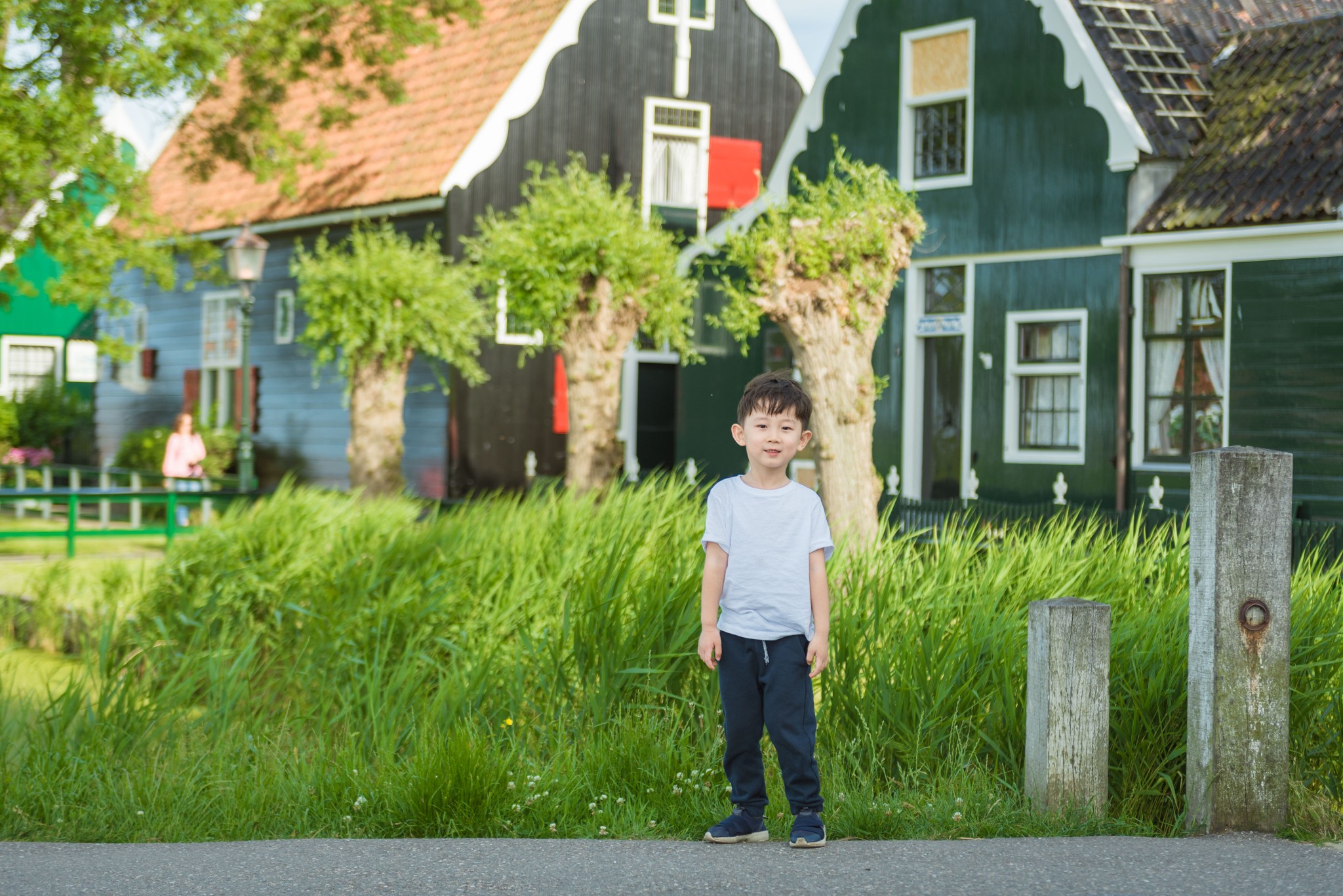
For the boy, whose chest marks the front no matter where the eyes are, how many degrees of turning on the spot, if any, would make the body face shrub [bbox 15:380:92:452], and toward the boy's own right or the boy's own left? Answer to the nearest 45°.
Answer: approximately 135° to the boy's own right

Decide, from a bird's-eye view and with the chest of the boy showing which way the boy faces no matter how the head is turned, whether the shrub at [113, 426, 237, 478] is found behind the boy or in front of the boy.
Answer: behind

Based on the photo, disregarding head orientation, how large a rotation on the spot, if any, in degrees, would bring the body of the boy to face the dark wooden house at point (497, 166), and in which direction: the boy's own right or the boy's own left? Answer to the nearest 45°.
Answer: approximately 180°

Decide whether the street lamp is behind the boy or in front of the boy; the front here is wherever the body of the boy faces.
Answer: behind

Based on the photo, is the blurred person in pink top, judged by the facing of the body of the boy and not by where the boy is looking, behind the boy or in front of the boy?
behind

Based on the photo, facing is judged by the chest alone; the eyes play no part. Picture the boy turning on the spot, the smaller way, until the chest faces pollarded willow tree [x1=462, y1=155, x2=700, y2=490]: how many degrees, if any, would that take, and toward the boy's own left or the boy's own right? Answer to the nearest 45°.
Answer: approximately 180°

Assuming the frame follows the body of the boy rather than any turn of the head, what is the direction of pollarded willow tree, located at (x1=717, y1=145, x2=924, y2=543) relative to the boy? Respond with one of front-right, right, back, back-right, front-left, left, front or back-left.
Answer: back

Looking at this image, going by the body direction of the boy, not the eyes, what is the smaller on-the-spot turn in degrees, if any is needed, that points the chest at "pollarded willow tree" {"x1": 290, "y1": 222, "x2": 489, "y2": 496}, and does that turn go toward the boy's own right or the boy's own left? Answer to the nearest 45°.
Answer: approximately 180°

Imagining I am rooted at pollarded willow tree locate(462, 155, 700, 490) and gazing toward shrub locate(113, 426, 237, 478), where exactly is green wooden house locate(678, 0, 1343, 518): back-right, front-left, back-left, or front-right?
back-right

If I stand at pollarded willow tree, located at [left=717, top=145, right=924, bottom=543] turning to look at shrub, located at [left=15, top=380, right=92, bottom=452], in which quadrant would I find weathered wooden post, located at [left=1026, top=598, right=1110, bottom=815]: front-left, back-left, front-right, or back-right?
back-left

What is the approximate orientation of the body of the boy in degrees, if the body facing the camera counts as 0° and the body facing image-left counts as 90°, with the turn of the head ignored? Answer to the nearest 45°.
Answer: approximately 0°
